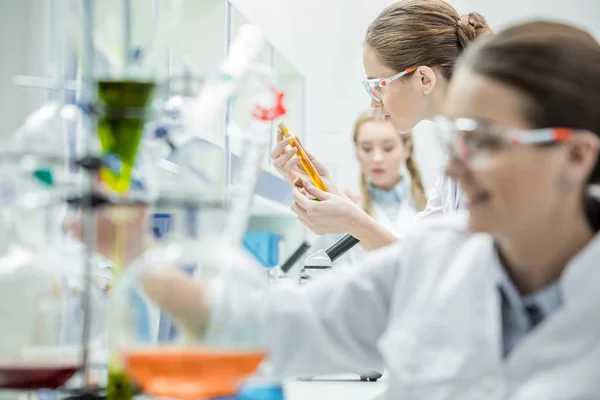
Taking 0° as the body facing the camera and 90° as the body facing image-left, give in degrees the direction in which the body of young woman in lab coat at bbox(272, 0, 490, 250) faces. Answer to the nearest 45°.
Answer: approximately 90°

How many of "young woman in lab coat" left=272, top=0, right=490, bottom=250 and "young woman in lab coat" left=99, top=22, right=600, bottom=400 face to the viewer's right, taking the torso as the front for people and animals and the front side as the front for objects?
0

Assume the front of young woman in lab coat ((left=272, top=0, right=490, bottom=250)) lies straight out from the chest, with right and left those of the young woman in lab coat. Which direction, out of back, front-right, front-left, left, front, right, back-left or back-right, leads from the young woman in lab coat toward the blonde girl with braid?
right

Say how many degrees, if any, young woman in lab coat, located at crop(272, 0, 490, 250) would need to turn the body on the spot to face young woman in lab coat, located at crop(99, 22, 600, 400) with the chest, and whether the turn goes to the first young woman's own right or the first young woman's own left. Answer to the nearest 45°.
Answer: approximately 90° to the first young woman's own left

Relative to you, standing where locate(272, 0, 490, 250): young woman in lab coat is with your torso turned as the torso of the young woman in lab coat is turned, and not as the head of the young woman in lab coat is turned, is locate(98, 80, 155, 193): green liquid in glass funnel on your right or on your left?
on your left

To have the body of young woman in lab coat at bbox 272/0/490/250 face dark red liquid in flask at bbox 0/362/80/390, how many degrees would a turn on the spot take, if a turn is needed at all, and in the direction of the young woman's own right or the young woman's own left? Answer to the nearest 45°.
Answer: approximately 90° to the young woman's own left

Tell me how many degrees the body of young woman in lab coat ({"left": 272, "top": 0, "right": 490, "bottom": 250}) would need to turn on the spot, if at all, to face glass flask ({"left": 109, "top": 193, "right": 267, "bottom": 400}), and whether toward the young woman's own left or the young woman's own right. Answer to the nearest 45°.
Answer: approximately 90° to the young woman's own left

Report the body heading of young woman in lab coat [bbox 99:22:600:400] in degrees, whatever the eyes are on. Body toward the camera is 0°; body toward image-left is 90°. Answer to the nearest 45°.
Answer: approximately 45°

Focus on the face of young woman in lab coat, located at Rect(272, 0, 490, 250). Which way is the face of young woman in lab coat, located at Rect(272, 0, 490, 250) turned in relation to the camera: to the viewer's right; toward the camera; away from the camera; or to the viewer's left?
to the viewer's left
